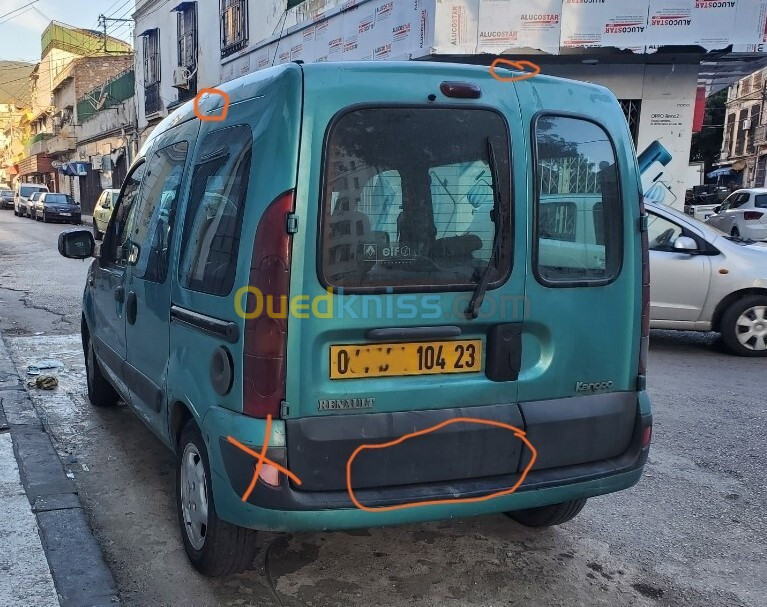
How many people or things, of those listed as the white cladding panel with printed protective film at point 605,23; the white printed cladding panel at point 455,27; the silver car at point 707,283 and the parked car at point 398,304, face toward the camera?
2

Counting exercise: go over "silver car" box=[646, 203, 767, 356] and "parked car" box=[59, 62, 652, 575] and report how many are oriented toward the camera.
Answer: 0

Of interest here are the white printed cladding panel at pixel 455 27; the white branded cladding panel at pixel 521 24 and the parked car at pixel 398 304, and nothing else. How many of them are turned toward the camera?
2

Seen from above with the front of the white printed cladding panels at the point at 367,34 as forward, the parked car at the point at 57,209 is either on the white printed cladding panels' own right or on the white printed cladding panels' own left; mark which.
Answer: on the white printed cladding panels' own right

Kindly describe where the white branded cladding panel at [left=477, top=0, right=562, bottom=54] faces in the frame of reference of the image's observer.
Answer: facing the viewer

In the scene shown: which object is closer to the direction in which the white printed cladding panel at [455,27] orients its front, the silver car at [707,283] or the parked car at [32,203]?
the silver car

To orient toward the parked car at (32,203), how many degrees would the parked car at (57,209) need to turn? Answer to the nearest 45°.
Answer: approximately 135° to its left

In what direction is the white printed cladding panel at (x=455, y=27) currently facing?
toward the camera

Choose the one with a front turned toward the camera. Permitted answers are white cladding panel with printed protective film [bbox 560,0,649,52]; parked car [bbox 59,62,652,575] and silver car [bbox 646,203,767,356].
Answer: the white cladding panel with printed protective film

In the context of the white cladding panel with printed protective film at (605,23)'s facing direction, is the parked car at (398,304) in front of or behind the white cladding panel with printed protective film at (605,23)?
in front
